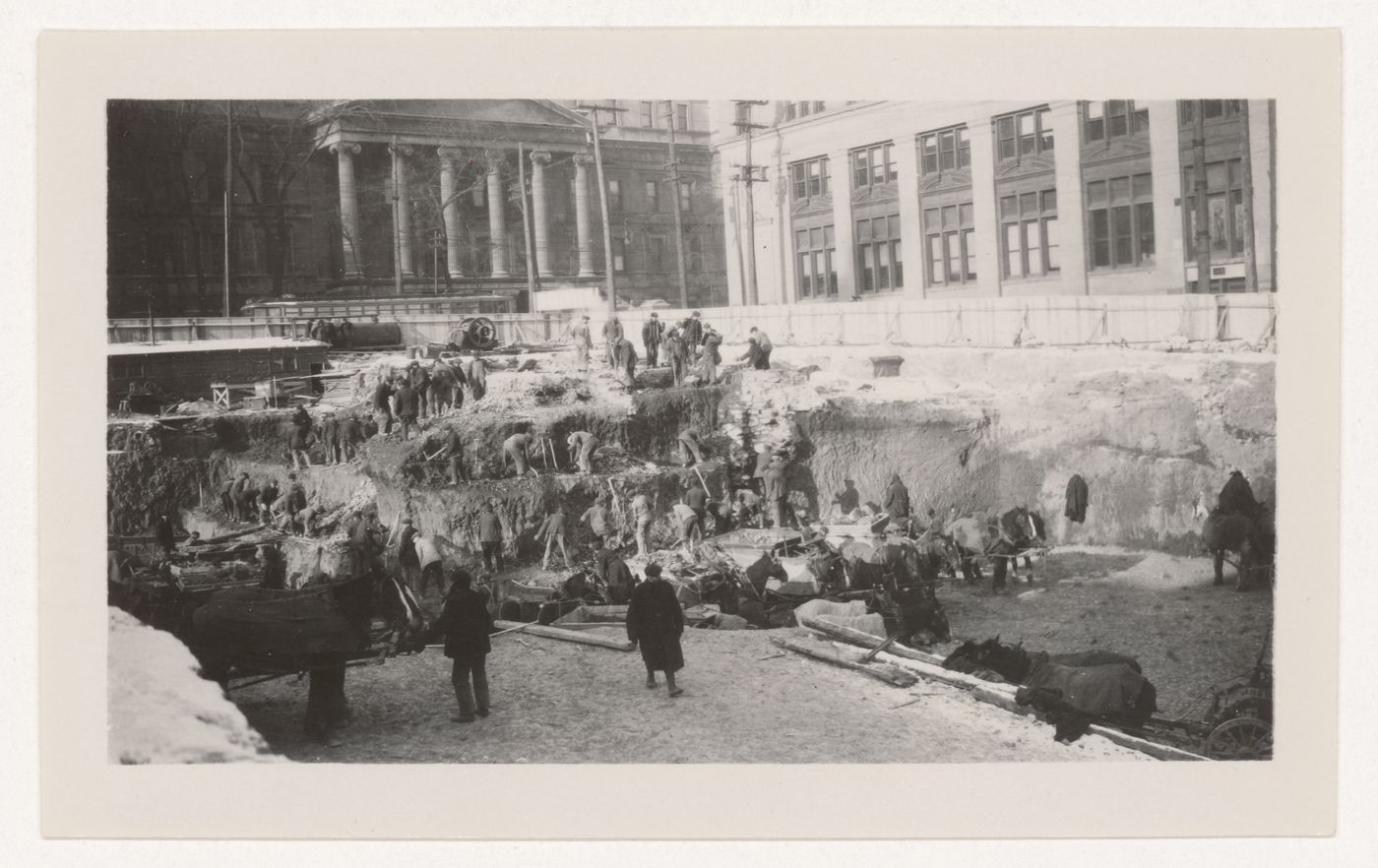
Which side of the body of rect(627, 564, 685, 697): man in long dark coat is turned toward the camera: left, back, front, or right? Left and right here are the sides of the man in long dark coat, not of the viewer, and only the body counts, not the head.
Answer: back

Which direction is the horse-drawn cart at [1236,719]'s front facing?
to the viewer's left

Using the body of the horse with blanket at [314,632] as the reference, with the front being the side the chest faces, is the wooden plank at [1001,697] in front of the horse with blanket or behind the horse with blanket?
in front

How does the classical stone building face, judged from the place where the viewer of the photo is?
facing the viewer and to the right of the viewer

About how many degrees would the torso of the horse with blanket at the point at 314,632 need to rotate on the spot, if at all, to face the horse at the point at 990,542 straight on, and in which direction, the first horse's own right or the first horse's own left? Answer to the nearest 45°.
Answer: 0° — it already faces it

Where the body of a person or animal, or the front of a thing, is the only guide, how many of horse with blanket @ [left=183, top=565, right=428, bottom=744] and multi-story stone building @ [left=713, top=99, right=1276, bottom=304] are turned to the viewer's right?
1

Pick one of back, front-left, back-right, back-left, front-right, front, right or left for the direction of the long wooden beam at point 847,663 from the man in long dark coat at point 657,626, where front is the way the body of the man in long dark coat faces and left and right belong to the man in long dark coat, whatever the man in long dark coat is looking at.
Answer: right

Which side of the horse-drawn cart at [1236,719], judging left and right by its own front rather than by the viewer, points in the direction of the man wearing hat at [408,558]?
front

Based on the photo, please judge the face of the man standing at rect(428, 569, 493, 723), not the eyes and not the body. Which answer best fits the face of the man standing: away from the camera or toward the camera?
away from the camera

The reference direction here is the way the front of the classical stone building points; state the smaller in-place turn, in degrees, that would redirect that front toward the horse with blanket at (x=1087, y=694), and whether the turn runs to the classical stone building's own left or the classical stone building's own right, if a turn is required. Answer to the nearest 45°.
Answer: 0° — it already faces it

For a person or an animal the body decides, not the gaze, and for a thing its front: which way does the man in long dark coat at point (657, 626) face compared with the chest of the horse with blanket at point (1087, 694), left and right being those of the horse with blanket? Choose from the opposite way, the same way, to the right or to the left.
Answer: to the right

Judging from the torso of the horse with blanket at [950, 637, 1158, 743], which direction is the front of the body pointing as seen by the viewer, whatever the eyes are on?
to the viewer's left

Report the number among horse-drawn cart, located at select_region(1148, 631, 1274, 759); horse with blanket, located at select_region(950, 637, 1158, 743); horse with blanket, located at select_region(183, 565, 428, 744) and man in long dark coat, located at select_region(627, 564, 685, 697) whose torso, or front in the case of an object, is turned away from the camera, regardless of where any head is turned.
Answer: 1

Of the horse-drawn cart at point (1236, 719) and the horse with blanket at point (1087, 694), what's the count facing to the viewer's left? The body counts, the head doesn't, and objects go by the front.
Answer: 2

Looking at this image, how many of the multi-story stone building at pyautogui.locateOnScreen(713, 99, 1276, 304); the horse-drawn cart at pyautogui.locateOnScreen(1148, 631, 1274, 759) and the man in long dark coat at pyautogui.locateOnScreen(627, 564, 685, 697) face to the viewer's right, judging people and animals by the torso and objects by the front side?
0
